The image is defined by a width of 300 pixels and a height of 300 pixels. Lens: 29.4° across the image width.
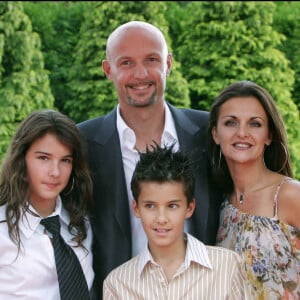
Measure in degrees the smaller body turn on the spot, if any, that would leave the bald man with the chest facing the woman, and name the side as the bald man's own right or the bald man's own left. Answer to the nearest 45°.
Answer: approximately 45° to the bald man's own left

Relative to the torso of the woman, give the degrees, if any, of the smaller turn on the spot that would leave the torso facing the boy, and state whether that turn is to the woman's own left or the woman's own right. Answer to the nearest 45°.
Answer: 0° — they already face them

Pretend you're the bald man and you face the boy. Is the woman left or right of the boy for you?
left

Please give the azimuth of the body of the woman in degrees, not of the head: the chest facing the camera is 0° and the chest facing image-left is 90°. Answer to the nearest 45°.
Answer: approximately 45°

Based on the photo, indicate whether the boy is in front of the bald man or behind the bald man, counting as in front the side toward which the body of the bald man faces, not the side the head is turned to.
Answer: in front

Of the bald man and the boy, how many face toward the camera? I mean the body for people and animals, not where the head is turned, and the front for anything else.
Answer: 2

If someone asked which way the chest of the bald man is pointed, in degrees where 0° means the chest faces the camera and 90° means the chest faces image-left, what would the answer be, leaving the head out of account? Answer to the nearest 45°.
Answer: approximately 0°

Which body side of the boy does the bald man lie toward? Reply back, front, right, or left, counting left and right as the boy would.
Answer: back

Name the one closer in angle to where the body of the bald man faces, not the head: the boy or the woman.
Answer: the boy
